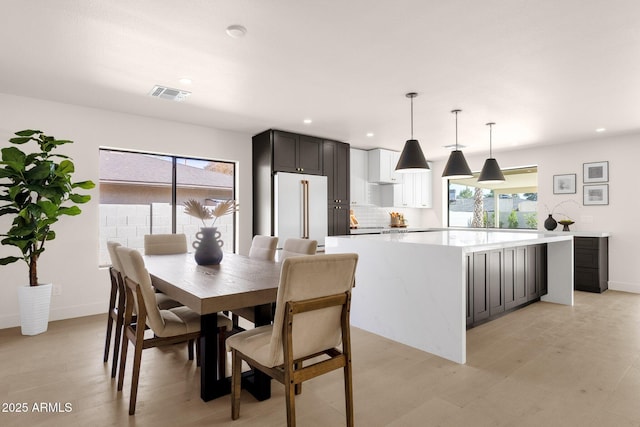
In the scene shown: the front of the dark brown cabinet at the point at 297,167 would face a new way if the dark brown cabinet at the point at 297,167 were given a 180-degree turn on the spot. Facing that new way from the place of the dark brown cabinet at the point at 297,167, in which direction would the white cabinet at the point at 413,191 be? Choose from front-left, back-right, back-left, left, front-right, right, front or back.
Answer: right

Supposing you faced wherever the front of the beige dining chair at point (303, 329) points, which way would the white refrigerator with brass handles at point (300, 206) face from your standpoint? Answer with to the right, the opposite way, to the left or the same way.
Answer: the opposite way

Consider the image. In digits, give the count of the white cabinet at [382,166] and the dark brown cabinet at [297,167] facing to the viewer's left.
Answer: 0

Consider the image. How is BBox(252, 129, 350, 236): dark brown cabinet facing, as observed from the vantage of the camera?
facing the viewer and to the right of the viewer

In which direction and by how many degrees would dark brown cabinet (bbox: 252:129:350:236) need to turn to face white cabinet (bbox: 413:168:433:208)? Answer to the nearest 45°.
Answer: approximately 90° to its left

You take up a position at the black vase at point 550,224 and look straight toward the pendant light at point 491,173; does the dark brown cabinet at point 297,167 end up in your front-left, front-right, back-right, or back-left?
front-right

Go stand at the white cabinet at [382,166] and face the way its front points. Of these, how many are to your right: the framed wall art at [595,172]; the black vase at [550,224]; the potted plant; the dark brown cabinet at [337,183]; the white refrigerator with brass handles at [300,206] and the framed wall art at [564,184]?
3

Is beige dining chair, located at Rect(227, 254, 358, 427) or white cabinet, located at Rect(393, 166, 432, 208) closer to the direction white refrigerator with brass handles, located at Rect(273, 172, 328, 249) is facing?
the beige dining chair

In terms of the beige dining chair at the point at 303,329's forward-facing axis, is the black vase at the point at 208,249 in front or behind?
in front

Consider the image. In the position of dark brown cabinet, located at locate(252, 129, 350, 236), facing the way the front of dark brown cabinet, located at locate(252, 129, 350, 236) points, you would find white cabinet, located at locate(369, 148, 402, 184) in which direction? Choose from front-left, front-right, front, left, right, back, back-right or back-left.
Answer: left

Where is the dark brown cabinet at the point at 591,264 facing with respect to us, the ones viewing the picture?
facing the viewer and to the left of the viewer

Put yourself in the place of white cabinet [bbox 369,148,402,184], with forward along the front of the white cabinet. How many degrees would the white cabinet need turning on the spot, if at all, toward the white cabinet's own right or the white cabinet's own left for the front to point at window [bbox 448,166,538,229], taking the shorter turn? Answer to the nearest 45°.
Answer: approximately 90° to the white cabinet's own left

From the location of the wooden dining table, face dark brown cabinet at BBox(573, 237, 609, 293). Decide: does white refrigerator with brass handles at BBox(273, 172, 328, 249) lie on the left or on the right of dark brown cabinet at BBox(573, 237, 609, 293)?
left

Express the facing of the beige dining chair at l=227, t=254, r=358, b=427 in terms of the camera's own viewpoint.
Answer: facing away from the viewer and to the left of the viewer

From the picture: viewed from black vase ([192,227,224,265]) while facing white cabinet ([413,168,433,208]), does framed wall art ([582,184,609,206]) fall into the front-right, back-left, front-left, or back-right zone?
front-right
